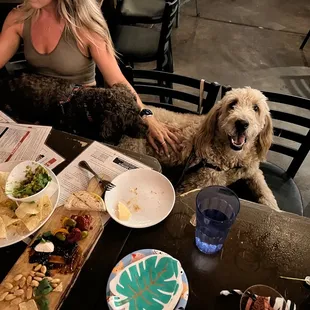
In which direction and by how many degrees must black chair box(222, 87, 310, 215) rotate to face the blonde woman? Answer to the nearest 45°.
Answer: approximately 45° to its right

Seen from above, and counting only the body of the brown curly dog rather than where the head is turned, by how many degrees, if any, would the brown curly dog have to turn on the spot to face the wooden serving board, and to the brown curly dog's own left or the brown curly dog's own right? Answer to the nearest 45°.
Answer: approximately 90° to the brown curly dog's own right

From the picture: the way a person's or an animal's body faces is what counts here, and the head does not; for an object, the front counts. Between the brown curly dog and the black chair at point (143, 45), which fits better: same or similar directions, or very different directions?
very different directions

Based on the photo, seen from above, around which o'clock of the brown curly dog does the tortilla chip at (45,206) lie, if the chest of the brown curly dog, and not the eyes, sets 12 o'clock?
The tortilla chip is roughly at 3 o'clock from the brown curly dog.

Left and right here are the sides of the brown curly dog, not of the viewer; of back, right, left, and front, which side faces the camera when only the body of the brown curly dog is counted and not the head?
right

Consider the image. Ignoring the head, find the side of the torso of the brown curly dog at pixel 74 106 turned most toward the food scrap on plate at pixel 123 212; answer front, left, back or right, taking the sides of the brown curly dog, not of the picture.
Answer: right

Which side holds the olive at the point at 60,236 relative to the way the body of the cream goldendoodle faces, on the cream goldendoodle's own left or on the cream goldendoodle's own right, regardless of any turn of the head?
on the cream goldendoodle's own right

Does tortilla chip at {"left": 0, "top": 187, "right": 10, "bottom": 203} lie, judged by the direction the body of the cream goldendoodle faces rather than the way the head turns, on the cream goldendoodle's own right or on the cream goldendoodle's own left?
on the cream goldendoodle's own right
